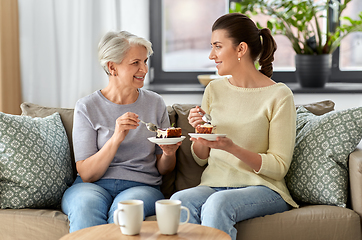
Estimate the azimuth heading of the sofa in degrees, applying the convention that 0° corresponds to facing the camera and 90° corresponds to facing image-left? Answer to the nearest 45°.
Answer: approximately 0°

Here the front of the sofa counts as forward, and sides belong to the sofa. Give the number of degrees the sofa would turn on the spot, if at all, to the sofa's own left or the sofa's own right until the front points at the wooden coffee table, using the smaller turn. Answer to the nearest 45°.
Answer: approximately 45° to the sofa's own right

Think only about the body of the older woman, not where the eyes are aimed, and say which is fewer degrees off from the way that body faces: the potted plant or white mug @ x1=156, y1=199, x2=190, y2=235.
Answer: the white mug

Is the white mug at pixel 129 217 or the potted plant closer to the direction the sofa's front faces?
the white mug

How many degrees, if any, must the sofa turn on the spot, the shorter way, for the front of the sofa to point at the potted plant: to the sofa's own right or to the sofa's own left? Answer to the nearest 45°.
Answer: approximately 180°

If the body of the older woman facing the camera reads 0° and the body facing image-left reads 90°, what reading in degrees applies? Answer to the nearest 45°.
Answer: approximately 0°

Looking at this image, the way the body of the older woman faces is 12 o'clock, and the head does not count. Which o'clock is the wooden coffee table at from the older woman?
The wooden coffee table is roughly at 12 o'clock from the older woman.

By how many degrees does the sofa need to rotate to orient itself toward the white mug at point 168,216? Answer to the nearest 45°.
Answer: approximately 45° to its right
